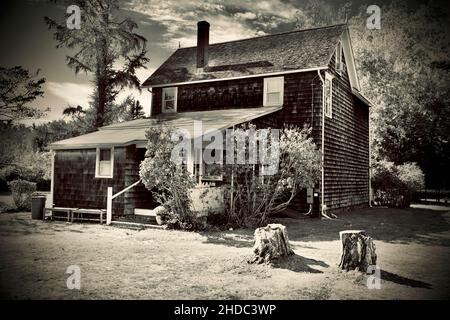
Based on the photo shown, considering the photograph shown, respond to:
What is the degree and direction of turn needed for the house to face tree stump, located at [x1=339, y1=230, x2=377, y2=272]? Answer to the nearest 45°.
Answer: approximately 45° to its left

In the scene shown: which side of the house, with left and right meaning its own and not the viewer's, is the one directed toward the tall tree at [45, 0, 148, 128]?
right

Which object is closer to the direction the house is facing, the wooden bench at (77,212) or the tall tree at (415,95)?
the wooden bench

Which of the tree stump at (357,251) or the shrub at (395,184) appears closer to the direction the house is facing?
the tree stump

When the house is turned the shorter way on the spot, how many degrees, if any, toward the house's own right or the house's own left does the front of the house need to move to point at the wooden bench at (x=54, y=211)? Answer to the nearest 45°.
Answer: approximately 45° to the house's own right

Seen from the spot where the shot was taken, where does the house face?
facing the viewer and to the left of the viewer

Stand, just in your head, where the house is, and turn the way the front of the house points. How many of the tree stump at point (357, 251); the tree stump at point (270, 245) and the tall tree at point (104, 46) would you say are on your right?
1

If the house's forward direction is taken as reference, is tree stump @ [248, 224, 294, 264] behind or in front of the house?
in front

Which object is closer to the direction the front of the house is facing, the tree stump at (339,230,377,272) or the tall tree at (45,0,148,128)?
the tree stump

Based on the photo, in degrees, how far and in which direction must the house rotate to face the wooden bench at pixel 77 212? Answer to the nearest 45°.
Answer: approximately 45° to its right
